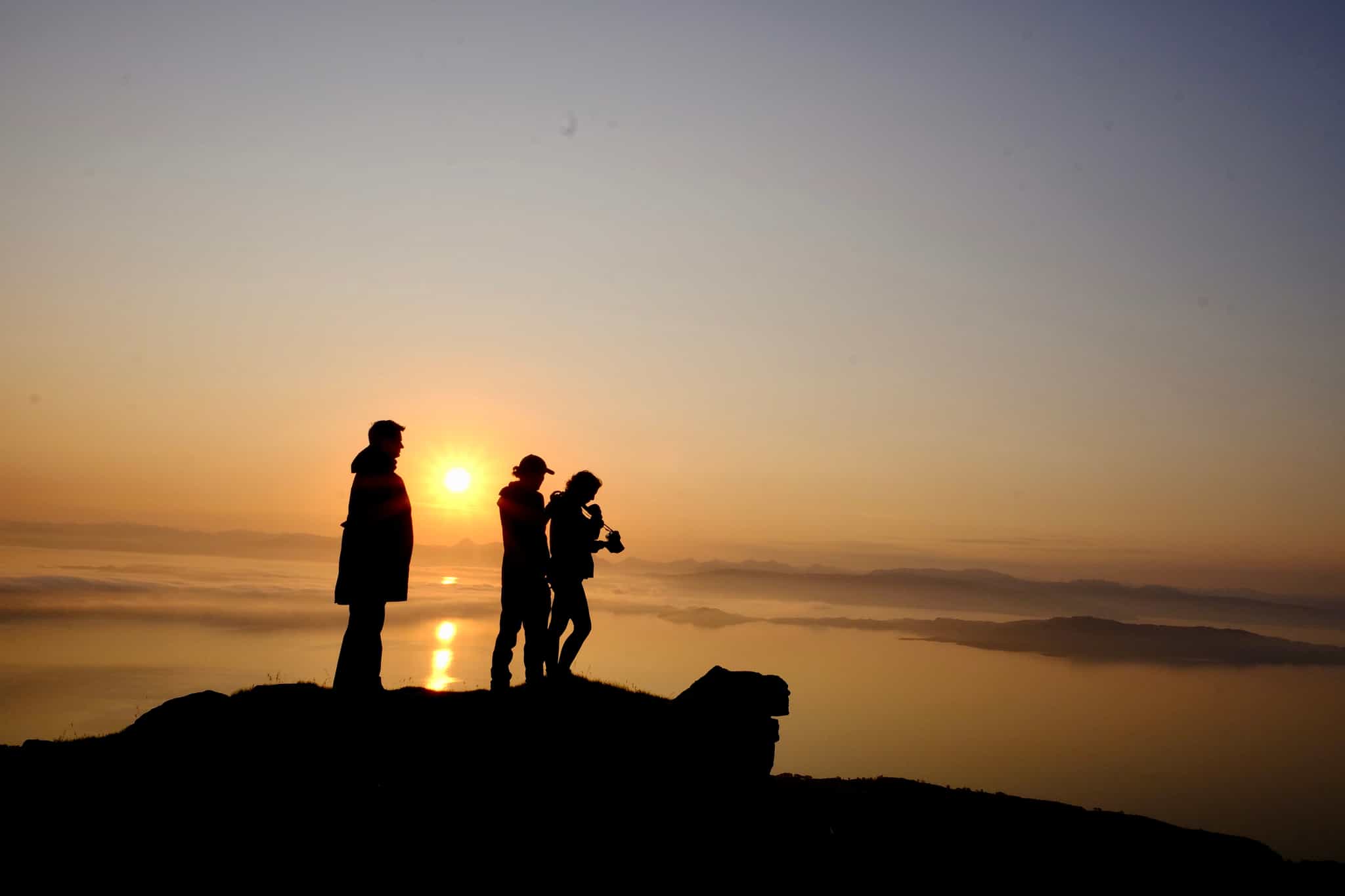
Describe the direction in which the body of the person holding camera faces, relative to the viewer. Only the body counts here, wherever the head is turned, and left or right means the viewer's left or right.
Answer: facing to the right of the viewer

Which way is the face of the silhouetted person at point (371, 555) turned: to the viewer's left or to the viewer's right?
to the viewer's right

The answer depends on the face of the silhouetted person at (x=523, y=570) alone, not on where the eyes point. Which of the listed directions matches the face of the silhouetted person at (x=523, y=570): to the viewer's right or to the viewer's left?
to the viewer's right

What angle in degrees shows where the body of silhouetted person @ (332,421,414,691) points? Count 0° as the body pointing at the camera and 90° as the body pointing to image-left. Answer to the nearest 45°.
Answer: approximately 270°

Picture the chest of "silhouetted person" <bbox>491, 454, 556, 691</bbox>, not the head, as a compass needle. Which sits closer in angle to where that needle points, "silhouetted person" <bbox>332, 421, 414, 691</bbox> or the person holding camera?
the person holding camera

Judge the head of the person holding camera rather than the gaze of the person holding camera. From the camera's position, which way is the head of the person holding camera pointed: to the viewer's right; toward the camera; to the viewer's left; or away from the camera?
to the viewer's right

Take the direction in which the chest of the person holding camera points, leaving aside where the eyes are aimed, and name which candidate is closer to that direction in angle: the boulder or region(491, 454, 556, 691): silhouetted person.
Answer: the boulder

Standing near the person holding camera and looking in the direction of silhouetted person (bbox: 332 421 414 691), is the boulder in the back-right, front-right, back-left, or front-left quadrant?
back-left

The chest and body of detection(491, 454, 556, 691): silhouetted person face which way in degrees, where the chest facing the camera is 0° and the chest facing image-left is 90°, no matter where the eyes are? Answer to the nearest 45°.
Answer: approximately 270°

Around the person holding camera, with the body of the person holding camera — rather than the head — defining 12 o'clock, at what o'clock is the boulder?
The boulder is roughly at 12 o'clock from the person holding camera.
